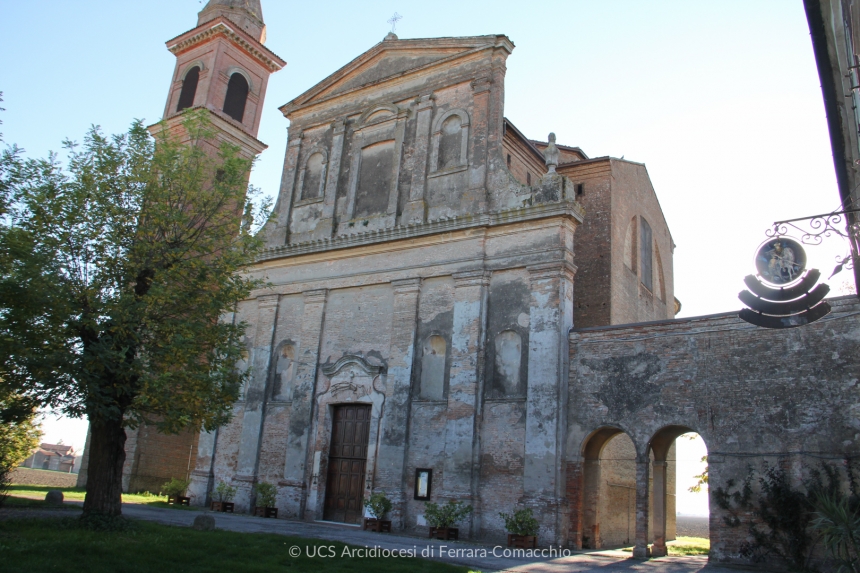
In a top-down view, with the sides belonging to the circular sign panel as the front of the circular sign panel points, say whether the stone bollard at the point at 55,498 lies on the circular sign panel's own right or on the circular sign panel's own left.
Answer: on the circular sign panel's own right

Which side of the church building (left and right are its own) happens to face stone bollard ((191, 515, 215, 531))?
front

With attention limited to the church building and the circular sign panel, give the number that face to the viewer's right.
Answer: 0

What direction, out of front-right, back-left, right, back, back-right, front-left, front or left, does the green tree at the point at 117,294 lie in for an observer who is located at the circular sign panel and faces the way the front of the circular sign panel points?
right

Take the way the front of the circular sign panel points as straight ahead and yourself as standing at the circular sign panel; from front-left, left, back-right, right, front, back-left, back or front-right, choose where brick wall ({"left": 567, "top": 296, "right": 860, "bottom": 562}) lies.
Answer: back

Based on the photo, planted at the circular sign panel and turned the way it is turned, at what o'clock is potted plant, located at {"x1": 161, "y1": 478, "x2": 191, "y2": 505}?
The potted plant is roughly at 4 o'clock from the circular sign panel.

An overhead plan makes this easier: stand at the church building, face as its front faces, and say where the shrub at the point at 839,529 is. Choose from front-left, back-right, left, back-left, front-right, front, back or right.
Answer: left

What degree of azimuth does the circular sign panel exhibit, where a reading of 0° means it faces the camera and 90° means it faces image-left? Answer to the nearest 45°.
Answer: approximately 0°

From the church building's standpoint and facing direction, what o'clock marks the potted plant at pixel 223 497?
The potted plant is roughly at 2 o'clock from the church building.

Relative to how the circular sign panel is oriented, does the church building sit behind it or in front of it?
behind

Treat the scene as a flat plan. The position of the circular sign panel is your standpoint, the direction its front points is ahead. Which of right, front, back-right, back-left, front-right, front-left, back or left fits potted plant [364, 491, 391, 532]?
back-right

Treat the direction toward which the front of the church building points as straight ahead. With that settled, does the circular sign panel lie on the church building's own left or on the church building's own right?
on the church building's own left

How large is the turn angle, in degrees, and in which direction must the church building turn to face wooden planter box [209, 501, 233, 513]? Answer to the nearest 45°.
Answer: approximately 45° to its right

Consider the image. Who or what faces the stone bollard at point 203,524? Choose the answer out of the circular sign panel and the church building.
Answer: the church building

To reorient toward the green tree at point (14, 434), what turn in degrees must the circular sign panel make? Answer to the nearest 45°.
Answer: approximately 90° to its right

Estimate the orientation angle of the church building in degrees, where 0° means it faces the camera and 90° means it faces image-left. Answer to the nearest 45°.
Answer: approximately 45°

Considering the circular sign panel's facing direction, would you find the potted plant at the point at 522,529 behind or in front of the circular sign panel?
behind
